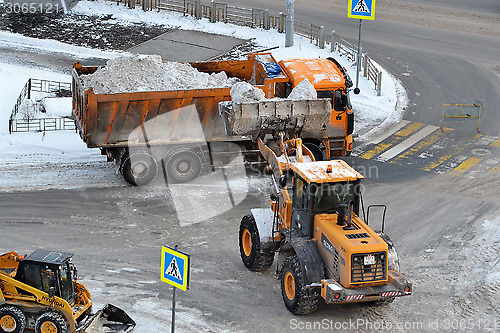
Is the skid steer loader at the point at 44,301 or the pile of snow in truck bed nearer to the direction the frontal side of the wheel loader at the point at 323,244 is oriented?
the pile of snow in truck bed

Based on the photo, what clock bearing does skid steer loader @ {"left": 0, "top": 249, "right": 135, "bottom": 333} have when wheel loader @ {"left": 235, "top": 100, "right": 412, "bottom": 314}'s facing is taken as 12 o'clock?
skid steer loader @ {"left": 0, "top": 249, "right": 135, "bottom": 333} is roughly at 10 o'clock from wheel loader @ {"left": 235, "top": 100, "right": 412, "bottom": 314}.

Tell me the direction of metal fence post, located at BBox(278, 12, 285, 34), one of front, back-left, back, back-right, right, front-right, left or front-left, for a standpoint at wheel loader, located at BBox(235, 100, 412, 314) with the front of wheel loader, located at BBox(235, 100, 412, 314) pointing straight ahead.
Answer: front-right

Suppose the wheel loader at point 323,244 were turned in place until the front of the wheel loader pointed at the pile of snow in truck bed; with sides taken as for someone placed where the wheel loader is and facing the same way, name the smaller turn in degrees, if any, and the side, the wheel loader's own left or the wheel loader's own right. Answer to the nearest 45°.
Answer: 0° — it already faces it

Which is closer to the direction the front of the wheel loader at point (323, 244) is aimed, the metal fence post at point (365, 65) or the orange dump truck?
the orange dump truck

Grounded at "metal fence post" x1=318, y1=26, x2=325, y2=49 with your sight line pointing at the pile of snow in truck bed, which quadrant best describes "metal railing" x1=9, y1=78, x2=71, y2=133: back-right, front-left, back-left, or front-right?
front-right

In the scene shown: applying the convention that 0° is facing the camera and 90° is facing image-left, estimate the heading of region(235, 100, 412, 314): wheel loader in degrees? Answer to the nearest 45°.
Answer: approximately 135°

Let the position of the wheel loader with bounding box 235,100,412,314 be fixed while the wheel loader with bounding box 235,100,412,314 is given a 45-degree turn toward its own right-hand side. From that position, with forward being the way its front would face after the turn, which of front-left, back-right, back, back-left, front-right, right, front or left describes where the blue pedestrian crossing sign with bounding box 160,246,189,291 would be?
back-left

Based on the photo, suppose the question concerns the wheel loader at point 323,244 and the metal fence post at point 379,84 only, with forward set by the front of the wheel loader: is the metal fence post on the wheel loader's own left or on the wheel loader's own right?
on the wheel loader's own right

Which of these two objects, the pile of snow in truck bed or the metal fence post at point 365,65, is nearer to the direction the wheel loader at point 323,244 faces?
the pile of snow in truck bed

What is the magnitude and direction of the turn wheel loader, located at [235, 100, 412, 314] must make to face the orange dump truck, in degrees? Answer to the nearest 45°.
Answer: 0° — it already faces it

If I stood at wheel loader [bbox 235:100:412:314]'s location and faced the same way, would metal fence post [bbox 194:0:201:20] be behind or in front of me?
in front

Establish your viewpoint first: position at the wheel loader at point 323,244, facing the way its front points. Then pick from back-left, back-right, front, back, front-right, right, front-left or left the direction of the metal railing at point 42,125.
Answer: front

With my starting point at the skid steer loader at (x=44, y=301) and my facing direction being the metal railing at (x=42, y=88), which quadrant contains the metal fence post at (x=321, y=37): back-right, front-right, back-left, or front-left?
front-right

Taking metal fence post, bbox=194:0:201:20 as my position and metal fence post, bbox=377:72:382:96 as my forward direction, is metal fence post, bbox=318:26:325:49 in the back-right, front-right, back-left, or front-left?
front-left

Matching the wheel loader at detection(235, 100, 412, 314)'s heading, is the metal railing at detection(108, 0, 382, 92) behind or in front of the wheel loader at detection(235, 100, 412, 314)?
in front
